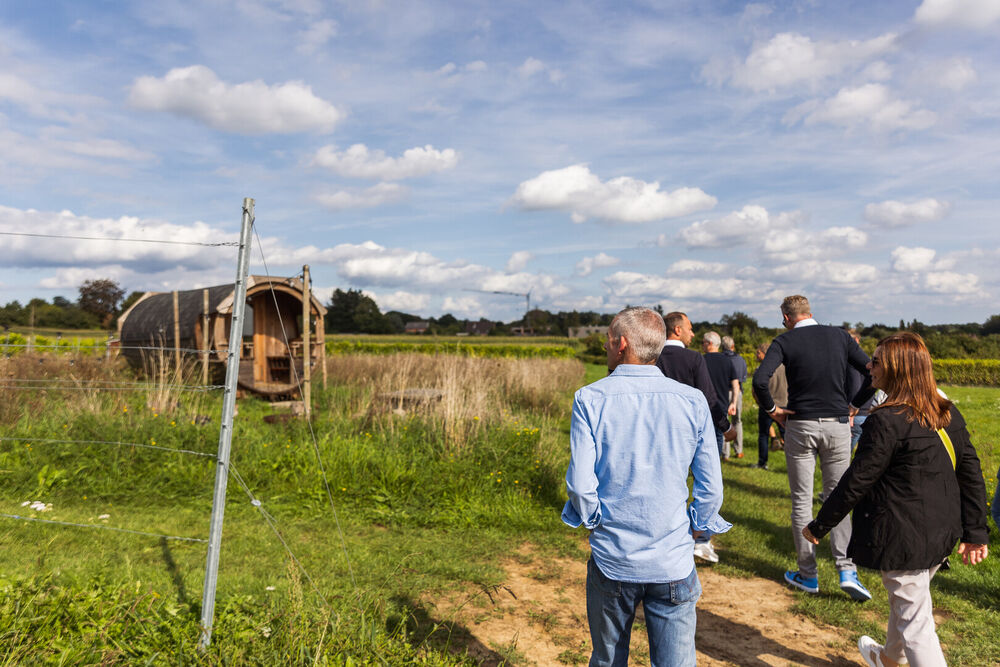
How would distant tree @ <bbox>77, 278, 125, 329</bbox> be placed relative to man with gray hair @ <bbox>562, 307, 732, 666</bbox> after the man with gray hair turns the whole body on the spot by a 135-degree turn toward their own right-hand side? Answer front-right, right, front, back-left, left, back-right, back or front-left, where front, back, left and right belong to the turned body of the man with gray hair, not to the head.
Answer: back

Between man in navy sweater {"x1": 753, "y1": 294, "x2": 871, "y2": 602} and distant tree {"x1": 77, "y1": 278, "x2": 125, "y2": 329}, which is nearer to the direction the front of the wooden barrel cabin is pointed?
the man in navy sweater

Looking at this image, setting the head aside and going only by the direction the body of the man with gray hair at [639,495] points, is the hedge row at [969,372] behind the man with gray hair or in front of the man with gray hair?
in front

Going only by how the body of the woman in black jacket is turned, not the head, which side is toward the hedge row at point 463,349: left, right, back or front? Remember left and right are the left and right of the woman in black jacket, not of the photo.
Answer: front

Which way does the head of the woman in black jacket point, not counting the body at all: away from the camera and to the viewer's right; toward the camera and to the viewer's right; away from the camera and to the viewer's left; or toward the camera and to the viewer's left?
away from the camera and to the viewer's left

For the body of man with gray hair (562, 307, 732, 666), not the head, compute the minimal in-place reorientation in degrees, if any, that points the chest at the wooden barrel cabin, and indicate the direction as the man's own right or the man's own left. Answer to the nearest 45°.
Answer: approximately 45° to the man's own left

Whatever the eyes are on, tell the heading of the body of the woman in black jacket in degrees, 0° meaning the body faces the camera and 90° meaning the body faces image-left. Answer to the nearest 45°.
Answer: approximately 135°

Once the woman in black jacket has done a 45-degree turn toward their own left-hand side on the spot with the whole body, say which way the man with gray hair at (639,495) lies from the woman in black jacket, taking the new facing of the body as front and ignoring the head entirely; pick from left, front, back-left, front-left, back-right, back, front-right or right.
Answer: front-left

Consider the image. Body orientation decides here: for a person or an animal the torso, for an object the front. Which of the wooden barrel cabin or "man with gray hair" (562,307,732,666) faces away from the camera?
the man with gray hair

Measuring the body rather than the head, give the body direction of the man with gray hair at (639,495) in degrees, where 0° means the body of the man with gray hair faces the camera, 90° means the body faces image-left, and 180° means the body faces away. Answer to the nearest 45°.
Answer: approximately 180°

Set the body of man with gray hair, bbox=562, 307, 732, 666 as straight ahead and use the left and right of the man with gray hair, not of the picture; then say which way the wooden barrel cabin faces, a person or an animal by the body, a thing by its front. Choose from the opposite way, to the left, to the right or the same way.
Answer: to the right

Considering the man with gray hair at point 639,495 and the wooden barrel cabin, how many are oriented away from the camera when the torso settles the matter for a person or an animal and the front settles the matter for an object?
1

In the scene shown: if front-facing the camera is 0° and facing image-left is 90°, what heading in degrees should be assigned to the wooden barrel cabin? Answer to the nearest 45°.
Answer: approximately 315°

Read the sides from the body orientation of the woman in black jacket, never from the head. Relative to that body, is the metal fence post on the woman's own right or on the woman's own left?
on the woman's own left

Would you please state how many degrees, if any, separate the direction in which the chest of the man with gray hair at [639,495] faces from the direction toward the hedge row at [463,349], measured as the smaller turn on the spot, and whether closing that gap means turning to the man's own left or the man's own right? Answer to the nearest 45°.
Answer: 0° — they already face it
